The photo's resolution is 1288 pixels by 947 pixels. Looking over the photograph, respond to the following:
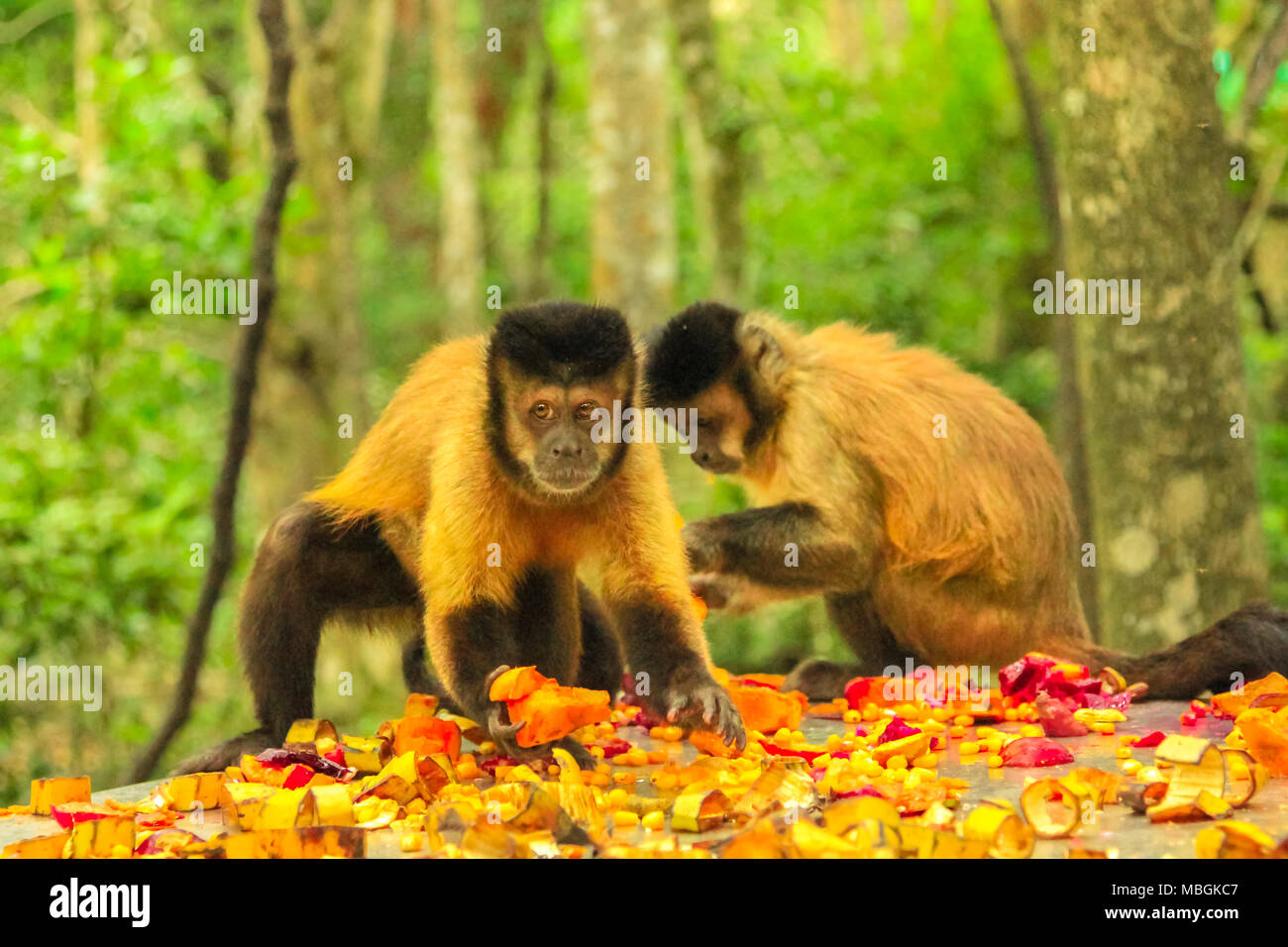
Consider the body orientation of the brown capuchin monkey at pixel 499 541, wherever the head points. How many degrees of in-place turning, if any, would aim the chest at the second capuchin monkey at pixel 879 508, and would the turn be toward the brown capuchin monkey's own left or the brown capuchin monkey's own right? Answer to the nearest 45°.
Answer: approximately 90° to the brown capuchin monkey's own left

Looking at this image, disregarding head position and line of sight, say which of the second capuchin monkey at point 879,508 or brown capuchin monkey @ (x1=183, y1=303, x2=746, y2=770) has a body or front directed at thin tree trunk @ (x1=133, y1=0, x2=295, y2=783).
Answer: the second capuchin monkey

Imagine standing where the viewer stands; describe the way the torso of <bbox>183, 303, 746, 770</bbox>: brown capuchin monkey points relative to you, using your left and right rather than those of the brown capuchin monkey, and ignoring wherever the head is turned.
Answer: facing the viewer and to the right of the viewer

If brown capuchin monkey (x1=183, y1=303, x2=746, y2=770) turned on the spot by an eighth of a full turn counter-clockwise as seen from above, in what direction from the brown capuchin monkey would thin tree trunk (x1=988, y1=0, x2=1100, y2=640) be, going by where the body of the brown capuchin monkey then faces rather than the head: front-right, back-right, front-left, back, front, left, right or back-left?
front-left

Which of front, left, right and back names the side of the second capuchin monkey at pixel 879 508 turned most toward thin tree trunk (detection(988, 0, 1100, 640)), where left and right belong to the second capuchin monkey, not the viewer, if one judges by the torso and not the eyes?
right

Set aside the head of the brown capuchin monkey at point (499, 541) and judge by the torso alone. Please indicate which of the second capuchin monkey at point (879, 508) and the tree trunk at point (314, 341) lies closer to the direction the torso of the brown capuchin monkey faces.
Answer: the second capuchin monkey

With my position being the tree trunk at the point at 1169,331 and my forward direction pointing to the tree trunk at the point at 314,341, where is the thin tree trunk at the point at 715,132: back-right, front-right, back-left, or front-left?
front-right

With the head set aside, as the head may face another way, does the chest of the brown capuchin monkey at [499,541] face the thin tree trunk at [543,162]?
no

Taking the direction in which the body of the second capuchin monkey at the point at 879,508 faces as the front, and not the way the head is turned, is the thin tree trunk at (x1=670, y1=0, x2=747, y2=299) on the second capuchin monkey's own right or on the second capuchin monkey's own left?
on the second capuchin monkey's own right

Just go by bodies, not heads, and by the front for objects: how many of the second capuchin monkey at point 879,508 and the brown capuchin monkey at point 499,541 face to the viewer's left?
1

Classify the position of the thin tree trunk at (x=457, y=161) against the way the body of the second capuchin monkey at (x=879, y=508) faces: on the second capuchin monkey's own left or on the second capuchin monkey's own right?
on the second capuchin monkey's own right

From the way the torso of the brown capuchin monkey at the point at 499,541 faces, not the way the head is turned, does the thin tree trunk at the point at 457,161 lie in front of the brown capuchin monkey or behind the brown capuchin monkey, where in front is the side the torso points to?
behind

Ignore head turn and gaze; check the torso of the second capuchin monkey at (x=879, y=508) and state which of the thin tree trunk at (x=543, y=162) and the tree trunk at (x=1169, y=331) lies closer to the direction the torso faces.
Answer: the thin tree trunk

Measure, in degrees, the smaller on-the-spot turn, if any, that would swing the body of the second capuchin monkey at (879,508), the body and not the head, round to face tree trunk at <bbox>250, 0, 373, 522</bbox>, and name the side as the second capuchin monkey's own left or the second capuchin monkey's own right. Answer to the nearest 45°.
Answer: approximately 45° to the second capuchin monkey's own right

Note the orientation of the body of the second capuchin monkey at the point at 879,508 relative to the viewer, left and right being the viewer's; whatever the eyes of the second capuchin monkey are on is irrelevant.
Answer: facing to the left of the viewer
